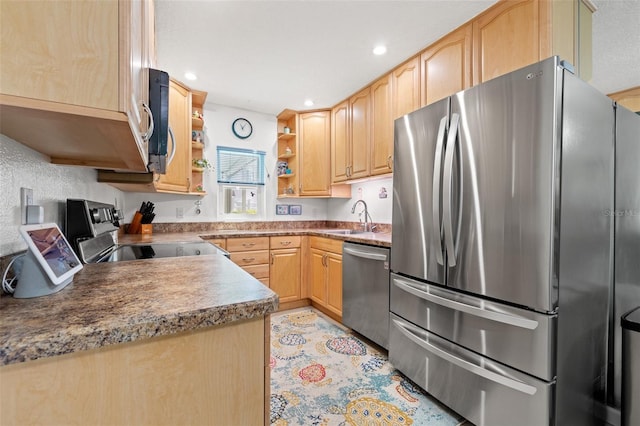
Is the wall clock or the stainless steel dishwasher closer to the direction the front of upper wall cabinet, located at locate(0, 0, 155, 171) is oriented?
the stainless steel dishwasher

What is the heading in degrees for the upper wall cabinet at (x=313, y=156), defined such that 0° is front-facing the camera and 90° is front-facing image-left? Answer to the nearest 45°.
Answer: approximately 0°

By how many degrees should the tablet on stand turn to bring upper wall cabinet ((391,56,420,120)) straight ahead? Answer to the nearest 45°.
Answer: approximately 45° to its left

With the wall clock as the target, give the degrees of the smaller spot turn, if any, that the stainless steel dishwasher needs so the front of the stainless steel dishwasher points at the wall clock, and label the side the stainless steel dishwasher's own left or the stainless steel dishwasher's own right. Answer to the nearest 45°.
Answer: approximately 90° to the stainless steel dishwasher's own right

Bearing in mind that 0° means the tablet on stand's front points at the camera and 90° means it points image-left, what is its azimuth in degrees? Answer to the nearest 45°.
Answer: approximately 315°

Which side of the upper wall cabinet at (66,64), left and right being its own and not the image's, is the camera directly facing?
right

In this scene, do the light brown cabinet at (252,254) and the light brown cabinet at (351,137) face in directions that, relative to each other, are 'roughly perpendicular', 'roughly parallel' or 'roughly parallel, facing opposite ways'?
roughly perpendicular
